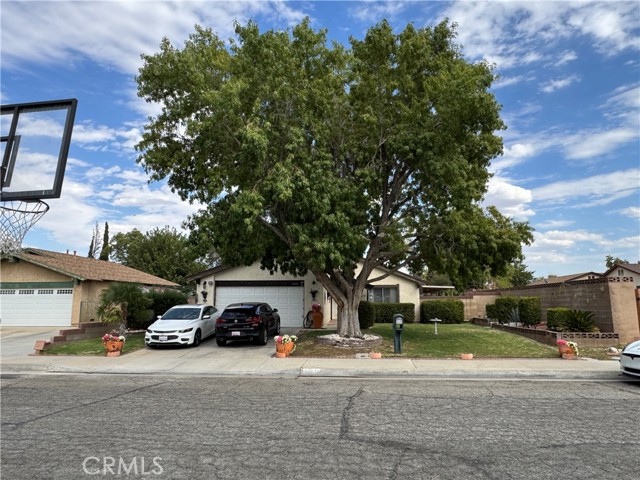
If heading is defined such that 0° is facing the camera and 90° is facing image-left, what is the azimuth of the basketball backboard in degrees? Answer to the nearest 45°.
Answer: approximately 225°

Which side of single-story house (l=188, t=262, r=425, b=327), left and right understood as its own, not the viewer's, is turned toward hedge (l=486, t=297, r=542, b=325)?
left

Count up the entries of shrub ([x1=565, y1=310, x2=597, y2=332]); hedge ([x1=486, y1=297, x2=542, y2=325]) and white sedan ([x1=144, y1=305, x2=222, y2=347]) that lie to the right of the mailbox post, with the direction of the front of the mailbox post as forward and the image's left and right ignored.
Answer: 1

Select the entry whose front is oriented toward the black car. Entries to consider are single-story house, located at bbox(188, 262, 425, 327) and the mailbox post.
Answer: the single-story house

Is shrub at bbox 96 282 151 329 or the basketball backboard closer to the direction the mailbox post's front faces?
the basketball backboard

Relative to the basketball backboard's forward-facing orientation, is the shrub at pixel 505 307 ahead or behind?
ahead

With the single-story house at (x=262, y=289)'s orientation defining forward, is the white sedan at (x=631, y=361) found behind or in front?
in front

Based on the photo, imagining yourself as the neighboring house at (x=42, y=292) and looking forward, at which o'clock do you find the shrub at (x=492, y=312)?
The shrub is roughly at 10 o'clock from the neighboring house.

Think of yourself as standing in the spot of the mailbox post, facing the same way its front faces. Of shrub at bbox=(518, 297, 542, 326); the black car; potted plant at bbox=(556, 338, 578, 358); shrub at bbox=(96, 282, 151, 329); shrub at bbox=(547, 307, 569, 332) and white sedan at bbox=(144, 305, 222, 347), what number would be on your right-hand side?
3

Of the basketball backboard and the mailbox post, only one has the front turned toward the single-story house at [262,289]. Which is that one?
the basketball backboard

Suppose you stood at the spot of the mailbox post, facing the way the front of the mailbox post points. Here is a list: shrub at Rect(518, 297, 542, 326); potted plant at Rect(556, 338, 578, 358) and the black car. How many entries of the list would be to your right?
1

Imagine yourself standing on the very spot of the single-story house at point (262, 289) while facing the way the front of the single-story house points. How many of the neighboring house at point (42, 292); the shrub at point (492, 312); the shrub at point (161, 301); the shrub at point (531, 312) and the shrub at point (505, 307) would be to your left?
3
